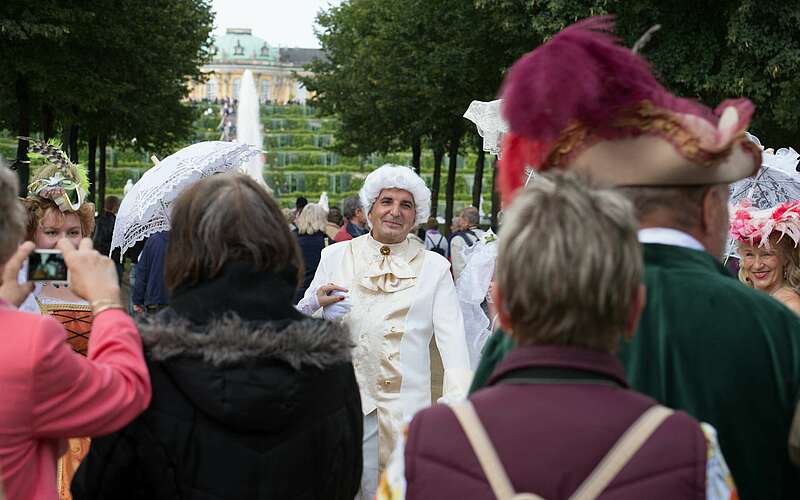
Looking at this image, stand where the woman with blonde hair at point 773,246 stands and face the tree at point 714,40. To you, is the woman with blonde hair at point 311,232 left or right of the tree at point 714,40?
left

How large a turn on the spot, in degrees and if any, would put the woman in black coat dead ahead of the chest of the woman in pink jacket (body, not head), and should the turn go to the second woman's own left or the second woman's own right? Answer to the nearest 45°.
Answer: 0° — they already face them

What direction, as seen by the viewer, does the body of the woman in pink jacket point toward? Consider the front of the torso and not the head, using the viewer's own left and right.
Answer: facing away from the viewer and to the right of the viewer

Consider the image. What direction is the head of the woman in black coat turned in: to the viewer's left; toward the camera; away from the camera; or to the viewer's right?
away from the camera

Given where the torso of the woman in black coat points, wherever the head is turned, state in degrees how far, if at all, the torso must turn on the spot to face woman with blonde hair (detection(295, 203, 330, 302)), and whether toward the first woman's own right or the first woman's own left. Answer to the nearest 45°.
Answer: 0° — they already face them

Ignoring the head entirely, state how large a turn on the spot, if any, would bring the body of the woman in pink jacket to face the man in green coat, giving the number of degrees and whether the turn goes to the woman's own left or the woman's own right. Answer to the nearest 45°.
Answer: approximately 45° to the woman's own right

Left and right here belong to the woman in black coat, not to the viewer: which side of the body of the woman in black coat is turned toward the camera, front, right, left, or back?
back

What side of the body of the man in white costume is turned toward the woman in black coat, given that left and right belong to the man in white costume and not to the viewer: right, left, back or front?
front

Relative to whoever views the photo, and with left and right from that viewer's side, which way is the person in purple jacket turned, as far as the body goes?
facing away from the viewer

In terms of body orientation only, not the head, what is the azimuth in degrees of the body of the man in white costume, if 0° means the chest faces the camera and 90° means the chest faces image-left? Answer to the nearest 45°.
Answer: approximately 0°

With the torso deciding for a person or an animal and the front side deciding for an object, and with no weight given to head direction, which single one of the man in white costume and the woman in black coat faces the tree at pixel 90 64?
the woman in black coat
